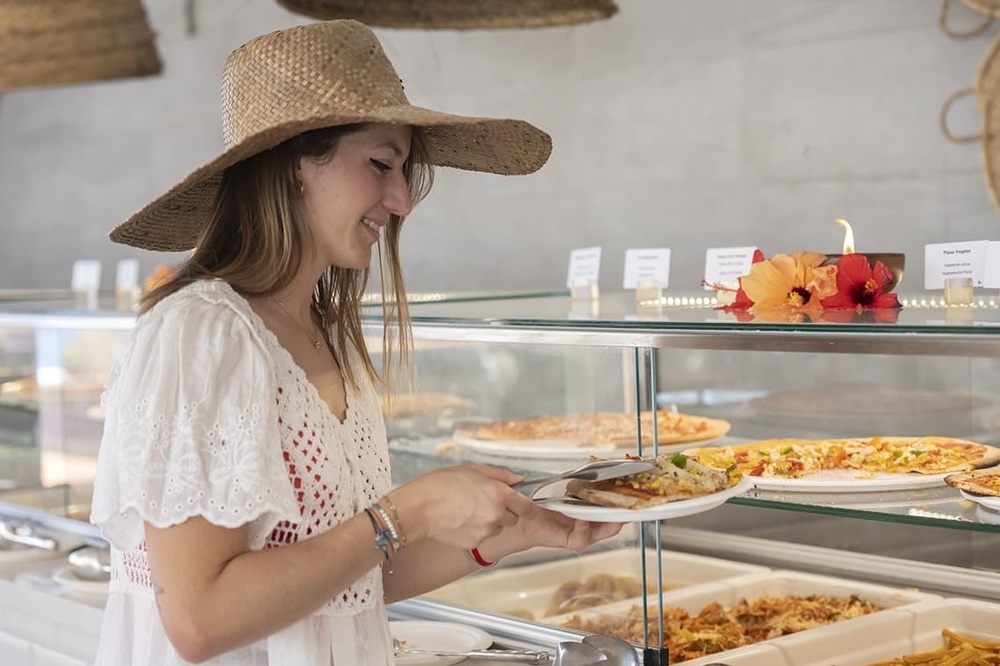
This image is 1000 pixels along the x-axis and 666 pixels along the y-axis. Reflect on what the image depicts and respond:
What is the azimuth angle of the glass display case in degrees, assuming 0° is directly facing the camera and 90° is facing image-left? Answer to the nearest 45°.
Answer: approximately 45°

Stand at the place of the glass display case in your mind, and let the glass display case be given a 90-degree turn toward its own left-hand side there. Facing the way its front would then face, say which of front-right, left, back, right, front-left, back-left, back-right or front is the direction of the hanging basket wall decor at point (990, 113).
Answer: left

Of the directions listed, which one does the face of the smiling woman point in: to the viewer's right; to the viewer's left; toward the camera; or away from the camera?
to the viewer's right

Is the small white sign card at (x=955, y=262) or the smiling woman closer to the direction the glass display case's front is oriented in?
the smiling woman

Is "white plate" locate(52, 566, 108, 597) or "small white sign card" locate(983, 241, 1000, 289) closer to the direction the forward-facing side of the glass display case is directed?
the white plate
